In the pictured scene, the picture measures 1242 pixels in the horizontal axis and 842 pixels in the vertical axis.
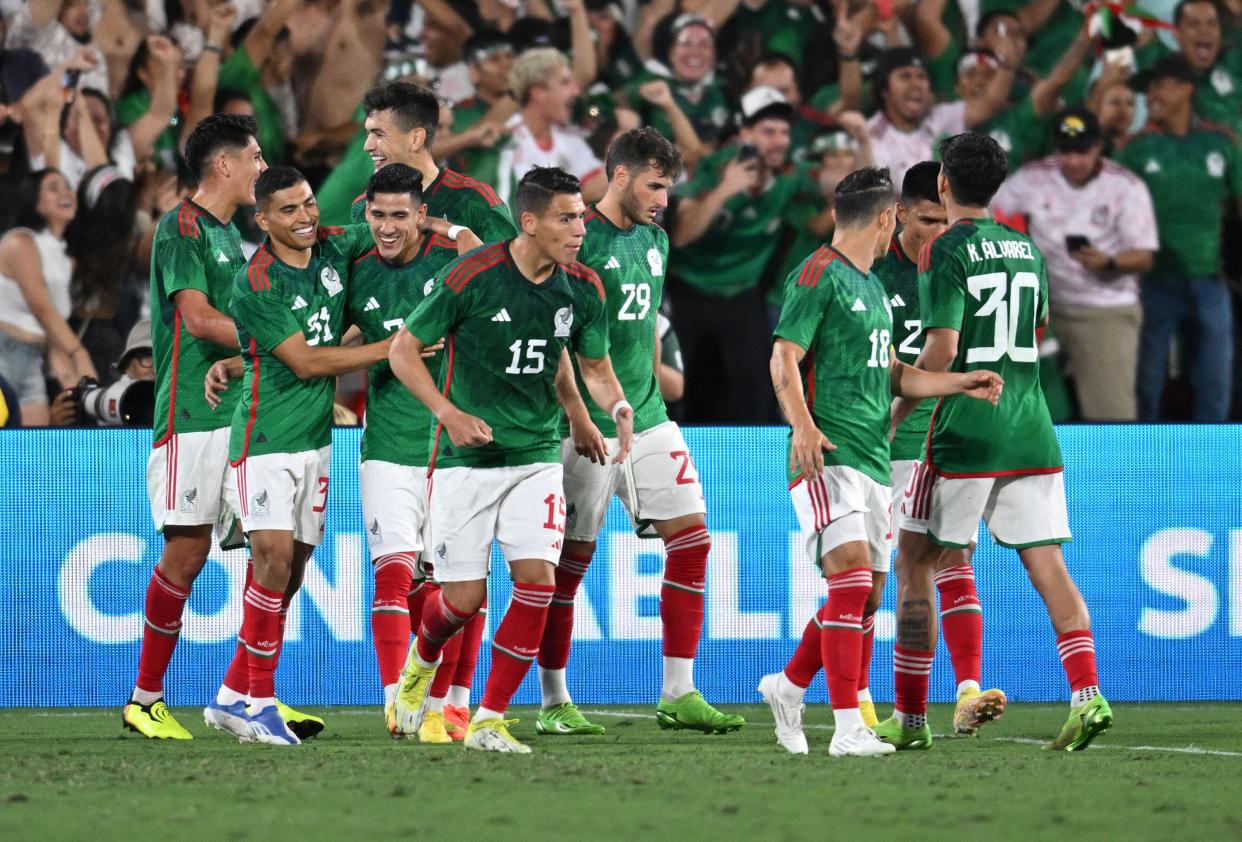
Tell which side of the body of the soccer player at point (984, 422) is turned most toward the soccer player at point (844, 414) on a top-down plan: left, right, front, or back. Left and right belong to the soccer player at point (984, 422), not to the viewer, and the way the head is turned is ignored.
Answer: left

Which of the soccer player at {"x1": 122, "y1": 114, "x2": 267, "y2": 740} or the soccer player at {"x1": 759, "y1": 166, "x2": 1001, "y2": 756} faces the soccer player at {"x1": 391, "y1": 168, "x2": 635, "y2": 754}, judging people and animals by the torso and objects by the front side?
the soccer player at {"x1": 122, "y1": 114, "x2": 267, "y2": 740}

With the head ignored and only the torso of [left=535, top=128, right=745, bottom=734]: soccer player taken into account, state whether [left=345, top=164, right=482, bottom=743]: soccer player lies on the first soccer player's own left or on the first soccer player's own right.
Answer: on the first soccer player's own right

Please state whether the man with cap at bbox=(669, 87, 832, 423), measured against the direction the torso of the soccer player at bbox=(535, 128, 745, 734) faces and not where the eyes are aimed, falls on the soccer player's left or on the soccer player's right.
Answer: on the soccer player's left

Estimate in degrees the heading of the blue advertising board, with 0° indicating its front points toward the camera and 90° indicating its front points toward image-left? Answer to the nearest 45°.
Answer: approximately 0°

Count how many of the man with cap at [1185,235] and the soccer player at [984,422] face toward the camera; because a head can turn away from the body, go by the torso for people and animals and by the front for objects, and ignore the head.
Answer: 1

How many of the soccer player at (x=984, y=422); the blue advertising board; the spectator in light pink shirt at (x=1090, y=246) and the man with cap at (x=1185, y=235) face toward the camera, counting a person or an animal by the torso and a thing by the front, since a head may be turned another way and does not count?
3
